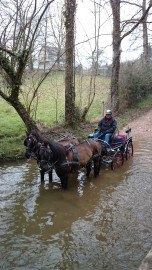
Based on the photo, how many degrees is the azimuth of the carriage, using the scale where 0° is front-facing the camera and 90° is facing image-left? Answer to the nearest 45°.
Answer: approximately 45°

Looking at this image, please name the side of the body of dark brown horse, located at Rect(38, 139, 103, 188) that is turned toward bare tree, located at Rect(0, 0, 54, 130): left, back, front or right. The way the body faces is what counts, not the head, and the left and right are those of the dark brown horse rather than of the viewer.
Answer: right

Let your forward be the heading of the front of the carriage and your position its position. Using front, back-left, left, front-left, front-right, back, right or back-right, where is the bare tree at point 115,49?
back-right

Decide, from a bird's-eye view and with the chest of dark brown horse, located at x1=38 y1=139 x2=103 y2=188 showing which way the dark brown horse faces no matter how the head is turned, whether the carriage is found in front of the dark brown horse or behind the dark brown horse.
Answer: behind

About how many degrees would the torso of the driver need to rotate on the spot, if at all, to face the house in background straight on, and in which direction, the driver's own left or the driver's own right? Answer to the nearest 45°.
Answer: approximately 90° to the driver's own right

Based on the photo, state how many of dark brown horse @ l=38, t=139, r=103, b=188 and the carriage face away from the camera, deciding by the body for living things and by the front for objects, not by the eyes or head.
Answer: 0

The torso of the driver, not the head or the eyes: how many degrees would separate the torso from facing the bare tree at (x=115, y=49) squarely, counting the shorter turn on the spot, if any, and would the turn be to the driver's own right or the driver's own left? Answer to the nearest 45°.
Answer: approximately 135° to the driver's own right

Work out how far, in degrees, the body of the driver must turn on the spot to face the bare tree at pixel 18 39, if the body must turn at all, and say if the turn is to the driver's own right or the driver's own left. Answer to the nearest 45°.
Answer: approximately 45° to the driver's own right

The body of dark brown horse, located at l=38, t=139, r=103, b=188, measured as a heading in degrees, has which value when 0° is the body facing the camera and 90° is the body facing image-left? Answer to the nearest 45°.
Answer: approximately 45°
